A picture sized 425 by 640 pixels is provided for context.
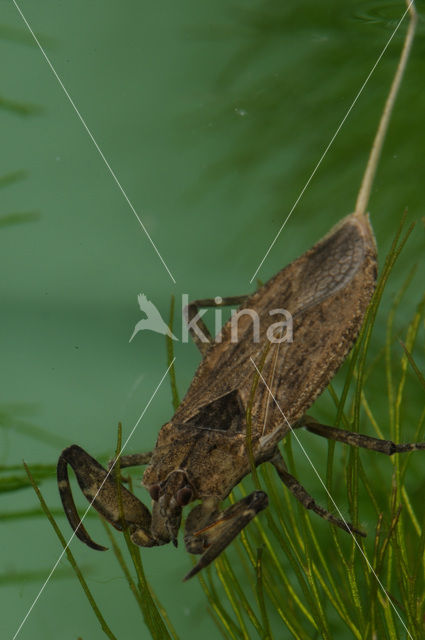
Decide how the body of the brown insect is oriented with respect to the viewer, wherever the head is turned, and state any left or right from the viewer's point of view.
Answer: facing the viewer and to the left of the viewer
